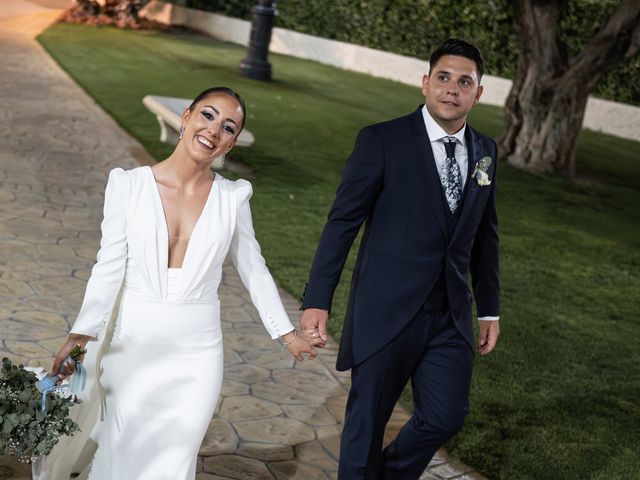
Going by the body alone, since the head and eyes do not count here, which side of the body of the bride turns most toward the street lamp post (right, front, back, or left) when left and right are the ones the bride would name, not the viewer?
back

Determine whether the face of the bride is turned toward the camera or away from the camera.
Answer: toward the camera

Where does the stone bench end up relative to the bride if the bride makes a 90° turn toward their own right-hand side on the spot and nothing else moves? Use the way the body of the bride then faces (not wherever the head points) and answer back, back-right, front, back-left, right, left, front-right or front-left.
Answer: right

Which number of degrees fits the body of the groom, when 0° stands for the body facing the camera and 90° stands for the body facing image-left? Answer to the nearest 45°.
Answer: approximately 315°

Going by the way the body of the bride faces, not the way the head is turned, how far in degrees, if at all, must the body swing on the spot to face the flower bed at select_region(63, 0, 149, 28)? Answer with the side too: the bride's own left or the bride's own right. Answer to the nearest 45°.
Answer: approximately 180°

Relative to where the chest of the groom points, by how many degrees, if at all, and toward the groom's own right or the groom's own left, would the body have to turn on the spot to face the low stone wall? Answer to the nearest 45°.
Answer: approximately 135° to the groom's own left

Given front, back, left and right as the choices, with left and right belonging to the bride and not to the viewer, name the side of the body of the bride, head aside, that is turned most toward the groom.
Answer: left

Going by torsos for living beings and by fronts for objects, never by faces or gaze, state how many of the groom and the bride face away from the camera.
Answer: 0

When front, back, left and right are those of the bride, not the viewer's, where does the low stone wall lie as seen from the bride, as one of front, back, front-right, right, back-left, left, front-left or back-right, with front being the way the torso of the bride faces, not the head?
back

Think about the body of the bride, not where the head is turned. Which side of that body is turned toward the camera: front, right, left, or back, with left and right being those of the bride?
front

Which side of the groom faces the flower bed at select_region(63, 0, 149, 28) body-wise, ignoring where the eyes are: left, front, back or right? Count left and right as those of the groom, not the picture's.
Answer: back

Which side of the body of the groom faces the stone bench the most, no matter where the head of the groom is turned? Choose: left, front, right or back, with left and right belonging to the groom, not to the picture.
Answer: back
